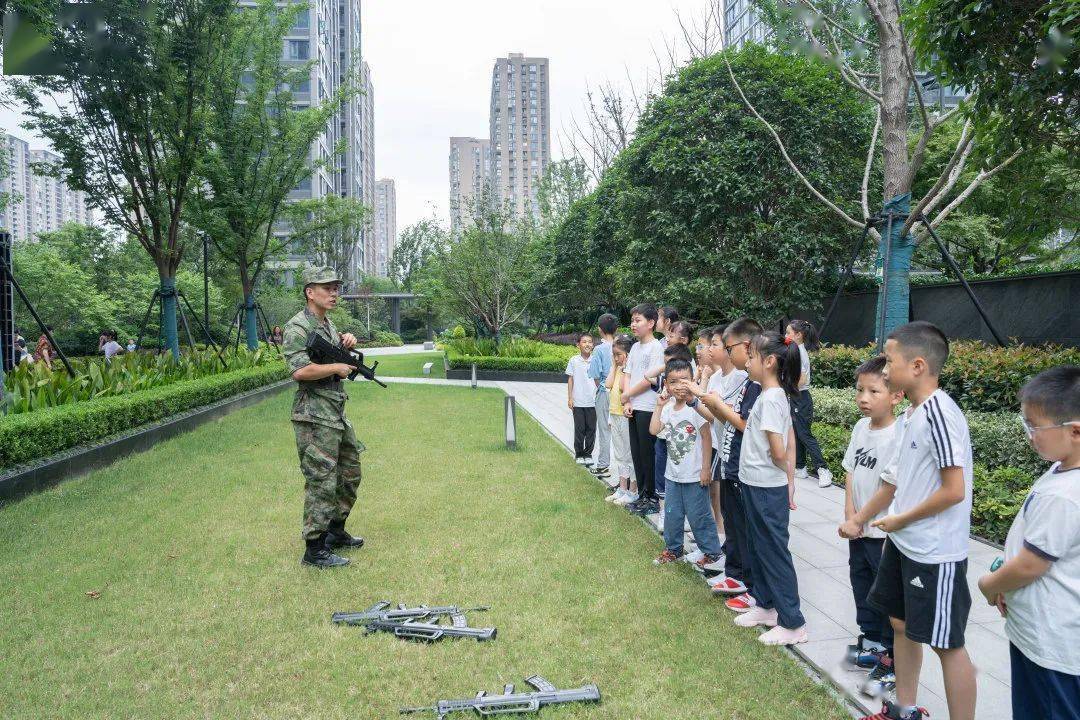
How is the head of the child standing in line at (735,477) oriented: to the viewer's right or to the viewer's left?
to the viewer's left

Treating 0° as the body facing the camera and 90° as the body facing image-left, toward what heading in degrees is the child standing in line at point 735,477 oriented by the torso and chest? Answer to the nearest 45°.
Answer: approximately 90°

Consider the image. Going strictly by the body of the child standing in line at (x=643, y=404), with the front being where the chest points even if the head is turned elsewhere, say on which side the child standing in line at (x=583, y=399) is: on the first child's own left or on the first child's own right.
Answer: on the first child's own right

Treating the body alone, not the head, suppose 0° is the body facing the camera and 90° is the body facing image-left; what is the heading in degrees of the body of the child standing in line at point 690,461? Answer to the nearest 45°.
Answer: approximately 45°

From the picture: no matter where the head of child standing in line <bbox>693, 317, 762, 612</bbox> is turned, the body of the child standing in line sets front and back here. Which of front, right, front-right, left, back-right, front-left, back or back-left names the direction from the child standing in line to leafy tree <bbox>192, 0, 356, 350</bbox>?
front-right

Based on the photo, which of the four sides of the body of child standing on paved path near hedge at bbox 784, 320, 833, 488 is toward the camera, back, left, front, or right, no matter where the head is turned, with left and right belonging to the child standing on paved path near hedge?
left

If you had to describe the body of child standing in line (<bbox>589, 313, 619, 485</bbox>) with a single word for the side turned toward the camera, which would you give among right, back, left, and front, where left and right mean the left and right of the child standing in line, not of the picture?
left

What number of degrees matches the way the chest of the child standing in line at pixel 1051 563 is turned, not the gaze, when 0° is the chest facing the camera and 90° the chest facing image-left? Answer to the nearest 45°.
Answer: approximately 90°

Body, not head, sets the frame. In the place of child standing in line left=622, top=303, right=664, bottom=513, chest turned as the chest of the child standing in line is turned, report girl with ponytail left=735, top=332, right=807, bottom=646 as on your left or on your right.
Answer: on your left

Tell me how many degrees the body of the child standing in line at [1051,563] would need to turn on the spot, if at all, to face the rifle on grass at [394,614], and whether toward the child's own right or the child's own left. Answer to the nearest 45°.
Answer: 0° — they already face it

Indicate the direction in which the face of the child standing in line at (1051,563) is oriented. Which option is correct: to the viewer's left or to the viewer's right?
to the viewer's left

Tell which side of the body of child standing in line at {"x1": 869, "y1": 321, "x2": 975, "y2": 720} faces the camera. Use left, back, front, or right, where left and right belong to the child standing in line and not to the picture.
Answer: left

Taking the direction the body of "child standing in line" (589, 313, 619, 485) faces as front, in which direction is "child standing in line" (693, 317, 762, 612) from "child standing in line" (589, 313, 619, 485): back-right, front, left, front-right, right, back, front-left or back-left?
left

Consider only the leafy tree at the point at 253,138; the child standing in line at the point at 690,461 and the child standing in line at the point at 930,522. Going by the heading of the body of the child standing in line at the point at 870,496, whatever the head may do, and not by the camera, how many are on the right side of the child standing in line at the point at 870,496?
2

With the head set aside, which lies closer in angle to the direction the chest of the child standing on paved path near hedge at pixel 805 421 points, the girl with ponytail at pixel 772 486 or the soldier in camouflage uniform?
the soldier in camouflage uniform
